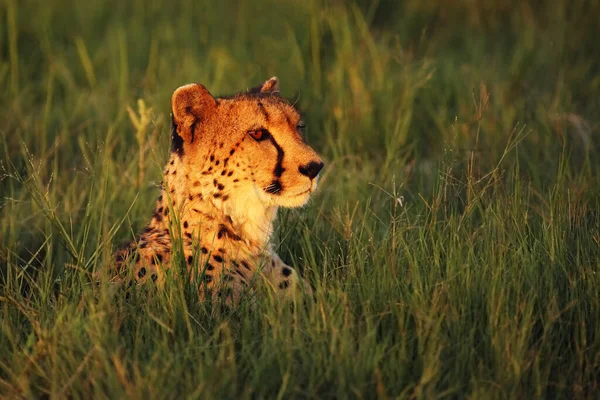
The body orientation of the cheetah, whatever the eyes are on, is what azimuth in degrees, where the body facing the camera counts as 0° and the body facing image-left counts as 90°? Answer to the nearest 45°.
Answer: approximately 315°
